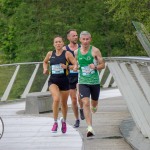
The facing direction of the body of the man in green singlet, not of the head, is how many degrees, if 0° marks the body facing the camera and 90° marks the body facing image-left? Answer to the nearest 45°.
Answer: approximately 0°

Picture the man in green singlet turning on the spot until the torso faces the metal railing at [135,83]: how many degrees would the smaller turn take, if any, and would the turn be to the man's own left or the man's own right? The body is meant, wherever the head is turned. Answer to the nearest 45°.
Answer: approximately 45° to the man's own left

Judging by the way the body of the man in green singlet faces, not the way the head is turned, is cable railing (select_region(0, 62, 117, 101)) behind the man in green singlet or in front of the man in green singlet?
behind
